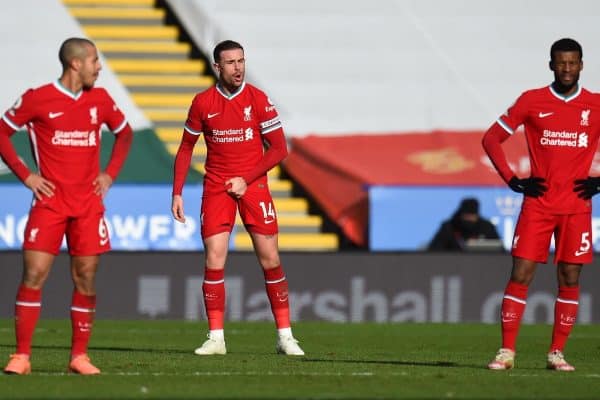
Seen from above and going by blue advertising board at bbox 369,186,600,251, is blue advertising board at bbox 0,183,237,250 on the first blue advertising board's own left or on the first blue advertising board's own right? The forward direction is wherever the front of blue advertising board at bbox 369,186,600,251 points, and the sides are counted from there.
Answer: on the first blue advertising board's own right

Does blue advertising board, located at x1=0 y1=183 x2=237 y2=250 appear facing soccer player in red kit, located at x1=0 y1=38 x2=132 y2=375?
yes

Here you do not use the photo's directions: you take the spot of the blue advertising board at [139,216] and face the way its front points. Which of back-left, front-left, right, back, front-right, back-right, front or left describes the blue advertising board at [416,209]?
left

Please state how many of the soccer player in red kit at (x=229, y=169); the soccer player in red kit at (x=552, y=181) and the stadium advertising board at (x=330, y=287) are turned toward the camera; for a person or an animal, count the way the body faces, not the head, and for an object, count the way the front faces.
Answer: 3

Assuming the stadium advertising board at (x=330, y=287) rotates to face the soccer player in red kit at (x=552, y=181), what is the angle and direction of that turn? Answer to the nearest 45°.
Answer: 0° — it already faces them

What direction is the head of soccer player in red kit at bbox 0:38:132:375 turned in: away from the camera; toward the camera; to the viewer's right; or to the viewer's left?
to the viewer's right

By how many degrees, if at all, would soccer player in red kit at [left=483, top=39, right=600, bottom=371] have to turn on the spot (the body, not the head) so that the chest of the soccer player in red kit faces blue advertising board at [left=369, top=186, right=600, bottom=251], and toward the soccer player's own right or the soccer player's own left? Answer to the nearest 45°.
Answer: approximately 180°

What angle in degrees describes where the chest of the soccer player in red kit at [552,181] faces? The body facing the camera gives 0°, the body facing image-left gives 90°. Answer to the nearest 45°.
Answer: approximately 0°

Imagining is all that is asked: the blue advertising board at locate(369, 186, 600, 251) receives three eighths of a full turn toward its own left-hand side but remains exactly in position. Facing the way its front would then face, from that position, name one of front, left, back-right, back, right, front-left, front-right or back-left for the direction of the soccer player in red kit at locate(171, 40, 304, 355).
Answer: back-right

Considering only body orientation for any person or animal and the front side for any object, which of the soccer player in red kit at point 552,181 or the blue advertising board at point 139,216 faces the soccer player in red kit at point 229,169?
the blue advertising board

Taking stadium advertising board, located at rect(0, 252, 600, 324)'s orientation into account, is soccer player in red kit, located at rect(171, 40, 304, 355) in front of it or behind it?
in front

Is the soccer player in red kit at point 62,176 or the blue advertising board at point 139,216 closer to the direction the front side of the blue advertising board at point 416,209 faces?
the soccer player in red kit
